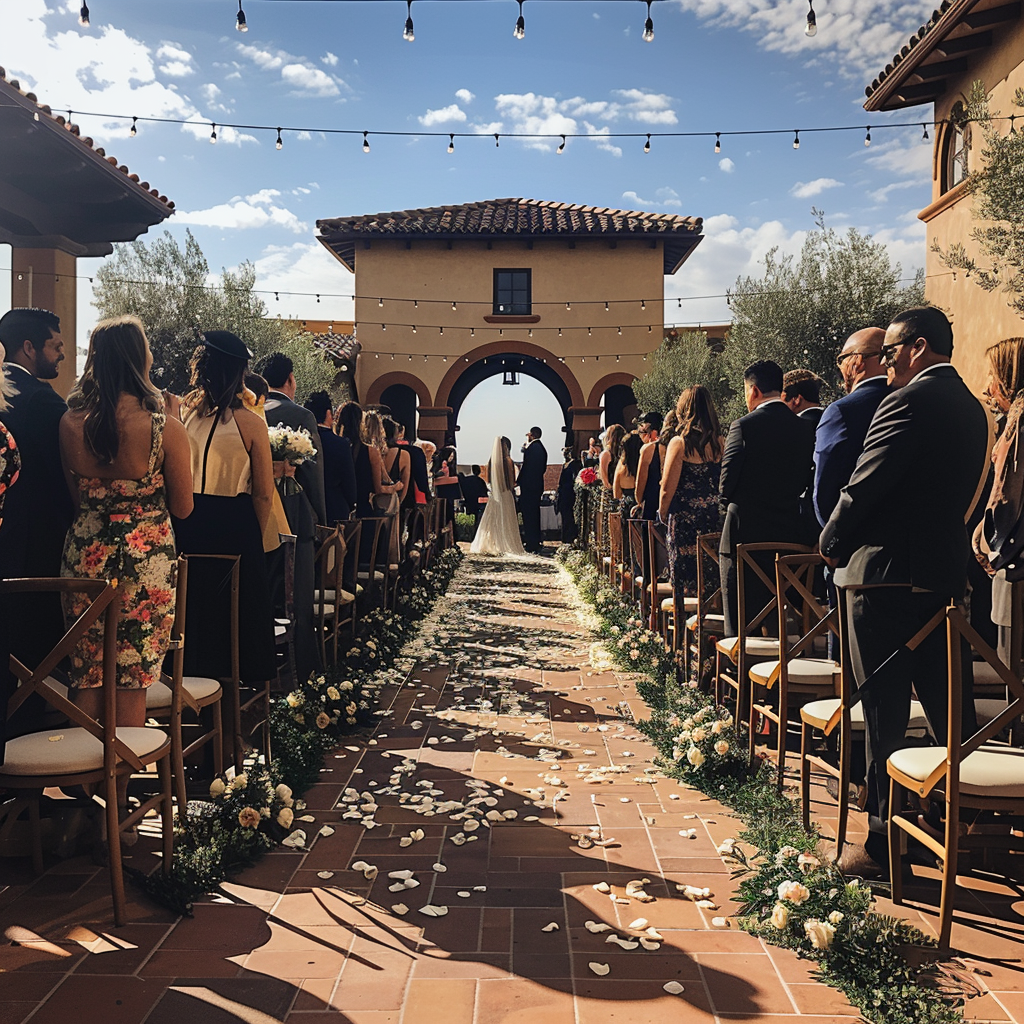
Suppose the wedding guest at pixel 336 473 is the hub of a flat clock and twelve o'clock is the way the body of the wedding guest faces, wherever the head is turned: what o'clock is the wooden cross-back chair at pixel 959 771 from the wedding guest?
The wooden cross-back chair is roughly at 4 o'clock from the wedding guest.

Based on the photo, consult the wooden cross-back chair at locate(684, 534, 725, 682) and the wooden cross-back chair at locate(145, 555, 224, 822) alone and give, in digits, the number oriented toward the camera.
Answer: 0

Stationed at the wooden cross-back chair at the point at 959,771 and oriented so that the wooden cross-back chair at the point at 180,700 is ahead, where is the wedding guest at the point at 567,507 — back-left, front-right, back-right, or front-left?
front-right

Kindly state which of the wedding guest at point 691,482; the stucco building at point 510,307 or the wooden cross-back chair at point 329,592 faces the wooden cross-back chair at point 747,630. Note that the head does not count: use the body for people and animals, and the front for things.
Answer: the stucco building

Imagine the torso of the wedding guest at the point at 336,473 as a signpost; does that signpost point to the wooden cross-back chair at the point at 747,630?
no

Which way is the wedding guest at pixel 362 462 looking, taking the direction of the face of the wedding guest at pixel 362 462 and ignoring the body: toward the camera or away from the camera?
away from the camera

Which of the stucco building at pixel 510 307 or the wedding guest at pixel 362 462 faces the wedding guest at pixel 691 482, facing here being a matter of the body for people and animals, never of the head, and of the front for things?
the stucco building

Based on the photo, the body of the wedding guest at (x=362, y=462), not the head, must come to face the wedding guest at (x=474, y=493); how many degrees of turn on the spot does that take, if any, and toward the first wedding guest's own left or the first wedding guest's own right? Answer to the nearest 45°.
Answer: approximately 45° to the first wedding guest's own left

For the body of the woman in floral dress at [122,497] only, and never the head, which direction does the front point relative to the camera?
away from the camera

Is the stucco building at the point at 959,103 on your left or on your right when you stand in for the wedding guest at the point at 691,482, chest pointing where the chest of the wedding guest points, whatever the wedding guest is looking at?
on your right

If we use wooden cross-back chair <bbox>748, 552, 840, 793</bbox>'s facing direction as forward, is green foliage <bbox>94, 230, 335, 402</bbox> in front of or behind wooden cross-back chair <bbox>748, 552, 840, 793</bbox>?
in front

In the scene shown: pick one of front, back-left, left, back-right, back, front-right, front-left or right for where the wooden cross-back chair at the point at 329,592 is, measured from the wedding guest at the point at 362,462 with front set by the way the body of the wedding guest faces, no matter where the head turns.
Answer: back-right

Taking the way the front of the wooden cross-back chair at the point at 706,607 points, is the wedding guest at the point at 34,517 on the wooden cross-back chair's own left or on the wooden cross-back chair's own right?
on the wooden cross-back chair's own left

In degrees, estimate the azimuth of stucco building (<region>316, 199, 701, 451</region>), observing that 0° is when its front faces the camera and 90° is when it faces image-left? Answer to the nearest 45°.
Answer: approximately 0°

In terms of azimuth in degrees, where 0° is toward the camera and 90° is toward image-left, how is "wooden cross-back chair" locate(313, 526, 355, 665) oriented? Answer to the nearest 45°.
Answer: approximately 225°

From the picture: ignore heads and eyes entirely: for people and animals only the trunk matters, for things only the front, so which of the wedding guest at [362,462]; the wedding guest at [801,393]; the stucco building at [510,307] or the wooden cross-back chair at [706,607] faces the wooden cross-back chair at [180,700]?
the stucco building

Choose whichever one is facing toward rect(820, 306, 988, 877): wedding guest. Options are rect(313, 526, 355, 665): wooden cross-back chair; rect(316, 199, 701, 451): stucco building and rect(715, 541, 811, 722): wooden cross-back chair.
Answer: the stucco building

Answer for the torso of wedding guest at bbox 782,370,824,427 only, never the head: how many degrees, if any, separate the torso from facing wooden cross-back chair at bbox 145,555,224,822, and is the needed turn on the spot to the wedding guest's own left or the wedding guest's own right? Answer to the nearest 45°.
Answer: approximately 90° to the wedding guest's own left

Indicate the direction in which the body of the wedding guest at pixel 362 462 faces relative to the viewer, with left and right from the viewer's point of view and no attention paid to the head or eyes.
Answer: facing away from the viewer and to the right of the viewer
